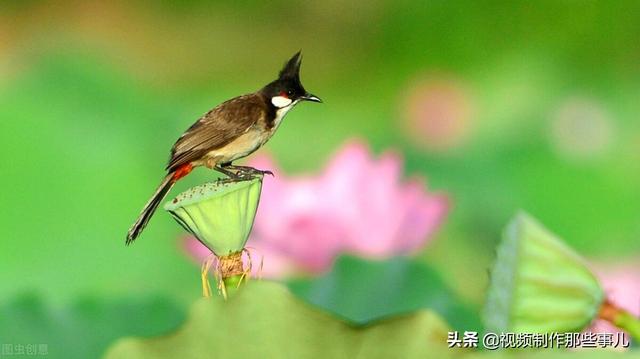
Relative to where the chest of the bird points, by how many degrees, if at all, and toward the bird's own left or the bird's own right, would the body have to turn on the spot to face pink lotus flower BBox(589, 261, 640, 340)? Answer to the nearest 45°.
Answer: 0° — it already faces it

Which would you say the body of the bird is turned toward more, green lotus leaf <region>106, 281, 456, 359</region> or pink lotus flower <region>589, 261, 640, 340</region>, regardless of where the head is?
the pink lotus flower

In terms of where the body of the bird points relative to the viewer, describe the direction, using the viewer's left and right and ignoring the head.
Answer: facing to the right of the viewer

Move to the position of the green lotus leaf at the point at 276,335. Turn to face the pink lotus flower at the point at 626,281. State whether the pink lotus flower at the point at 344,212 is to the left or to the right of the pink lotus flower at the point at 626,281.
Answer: left

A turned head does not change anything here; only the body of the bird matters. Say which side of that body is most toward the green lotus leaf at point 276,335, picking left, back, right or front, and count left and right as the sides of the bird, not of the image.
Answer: right
